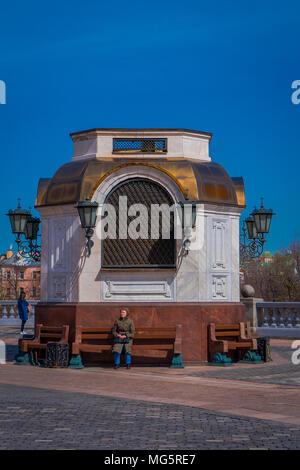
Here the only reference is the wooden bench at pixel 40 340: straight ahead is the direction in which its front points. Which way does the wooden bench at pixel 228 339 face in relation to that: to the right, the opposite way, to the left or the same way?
to the left

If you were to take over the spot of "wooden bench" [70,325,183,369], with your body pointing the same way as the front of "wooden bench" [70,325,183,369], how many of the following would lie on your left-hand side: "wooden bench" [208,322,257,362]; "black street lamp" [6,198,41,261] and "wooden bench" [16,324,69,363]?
1

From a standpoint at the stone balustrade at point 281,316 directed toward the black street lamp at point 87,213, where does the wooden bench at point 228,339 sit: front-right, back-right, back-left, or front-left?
front-left

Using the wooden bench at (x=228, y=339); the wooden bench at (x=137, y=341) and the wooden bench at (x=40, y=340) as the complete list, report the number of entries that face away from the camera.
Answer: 0

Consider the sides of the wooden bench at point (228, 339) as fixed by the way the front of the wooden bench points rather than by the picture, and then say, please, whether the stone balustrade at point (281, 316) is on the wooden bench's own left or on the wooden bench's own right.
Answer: on the wooden bench's own left

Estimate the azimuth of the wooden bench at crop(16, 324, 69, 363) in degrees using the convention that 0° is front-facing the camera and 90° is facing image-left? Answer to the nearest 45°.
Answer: approximately 45°

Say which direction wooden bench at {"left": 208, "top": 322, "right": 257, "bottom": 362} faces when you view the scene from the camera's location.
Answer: facing the viewer and to the right of the viewer

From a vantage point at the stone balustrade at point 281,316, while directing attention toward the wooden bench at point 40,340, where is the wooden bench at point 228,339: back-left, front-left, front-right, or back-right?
front-left

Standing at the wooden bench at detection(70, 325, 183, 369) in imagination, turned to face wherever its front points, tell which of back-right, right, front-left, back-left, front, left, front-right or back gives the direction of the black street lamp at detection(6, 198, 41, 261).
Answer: back-right

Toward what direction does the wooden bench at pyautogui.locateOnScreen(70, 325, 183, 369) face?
toward the camera

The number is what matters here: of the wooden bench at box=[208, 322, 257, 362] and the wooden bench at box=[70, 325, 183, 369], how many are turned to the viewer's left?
0

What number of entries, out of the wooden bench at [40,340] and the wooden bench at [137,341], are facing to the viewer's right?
0

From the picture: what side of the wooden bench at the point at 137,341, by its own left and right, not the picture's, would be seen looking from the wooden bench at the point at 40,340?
right

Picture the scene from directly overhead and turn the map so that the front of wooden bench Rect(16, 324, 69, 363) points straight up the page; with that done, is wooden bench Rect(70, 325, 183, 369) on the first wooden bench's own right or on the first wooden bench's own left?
on the first wooden bench's own left

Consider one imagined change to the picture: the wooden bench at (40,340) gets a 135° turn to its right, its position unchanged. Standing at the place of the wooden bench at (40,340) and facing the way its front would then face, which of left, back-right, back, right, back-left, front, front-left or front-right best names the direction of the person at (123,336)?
back-right

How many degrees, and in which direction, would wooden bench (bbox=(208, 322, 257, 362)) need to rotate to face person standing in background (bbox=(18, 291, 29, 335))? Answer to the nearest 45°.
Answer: approximately 180°
